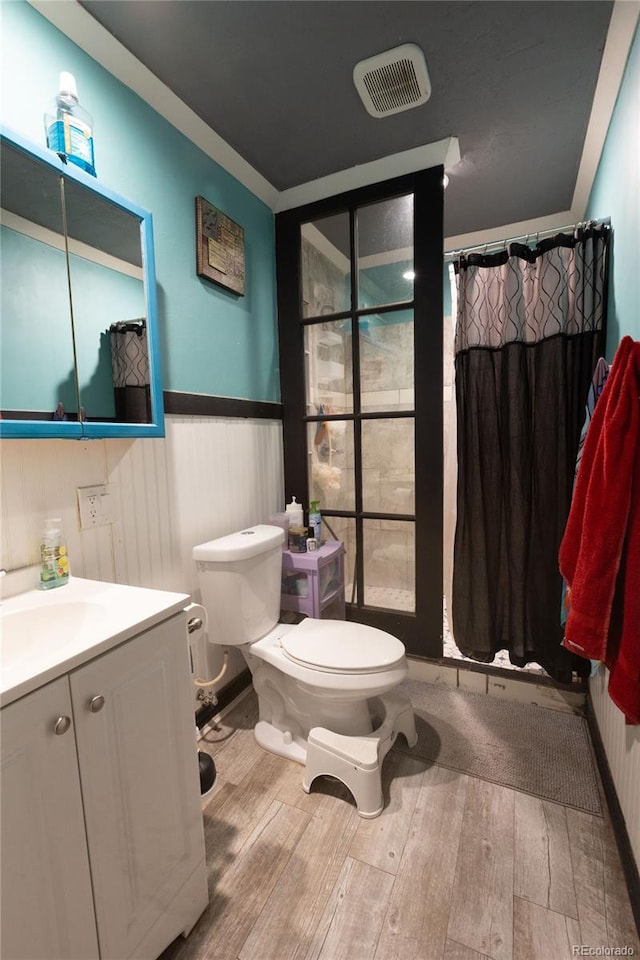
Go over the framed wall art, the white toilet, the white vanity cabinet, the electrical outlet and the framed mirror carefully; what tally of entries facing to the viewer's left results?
0

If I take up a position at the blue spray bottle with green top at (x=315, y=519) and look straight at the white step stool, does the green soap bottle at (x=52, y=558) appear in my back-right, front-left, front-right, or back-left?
front-right

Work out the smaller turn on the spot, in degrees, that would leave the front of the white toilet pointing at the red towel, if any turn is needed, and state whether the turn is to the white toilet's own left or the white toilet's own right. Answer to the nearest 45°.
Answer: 0° — it already faces it

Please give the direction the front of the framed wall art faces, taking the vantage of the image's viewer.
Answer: facing the viewer and to the right of the viewer

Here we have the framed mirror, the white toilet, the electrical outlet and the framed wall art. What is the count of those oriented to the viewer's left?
0

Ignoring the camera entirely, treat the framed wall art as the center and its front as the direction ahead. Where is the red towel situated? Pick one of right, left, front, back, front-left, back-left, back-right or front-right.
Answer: front

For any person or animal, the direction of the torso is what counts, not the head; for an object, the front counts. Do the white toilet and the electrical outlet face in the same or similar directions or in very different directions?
same or similar directions

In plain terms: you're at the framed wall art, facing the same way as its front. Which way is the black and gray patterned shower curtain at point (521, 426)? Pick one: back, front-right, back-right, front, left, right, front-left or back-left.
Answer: front-left

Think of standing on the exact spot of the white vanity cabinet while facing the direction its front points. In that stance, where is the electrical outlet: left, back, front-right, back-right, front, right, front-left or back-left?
back-left
